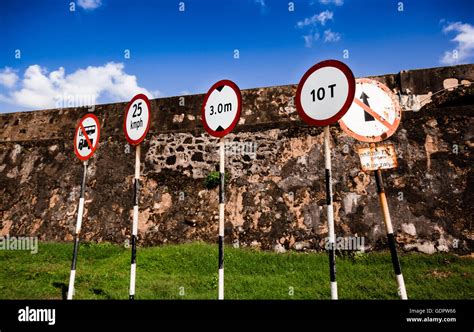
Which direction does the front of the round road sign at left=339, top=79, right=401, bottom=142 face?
toward the camera

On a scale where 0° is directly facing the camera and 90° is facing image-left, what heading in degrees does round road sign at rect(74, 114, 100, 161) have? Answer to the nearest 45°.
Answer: approximately 45°

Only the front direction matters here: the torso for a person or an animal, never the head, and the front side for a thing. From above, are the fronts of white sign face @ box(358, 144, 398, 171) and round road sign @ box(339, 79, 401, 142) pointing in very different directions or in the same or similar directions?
same or similar directions

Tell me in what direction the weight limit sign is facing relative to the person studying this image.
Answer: facing the viewer and to the left of the viewer

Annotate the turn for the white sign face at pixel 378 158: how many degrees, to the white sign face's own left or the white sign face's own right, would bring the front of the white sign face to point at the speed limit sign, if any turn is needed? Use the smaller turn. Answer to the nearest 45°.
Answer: approximately 90° to the white sign face's own right

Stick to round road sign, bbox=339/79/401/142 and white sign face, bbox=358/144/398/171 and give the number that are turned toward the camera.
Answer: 2

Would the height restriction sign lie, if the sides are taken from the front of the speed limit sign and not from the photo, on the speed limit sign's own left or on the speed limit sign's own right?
on the speed limit sign's own left

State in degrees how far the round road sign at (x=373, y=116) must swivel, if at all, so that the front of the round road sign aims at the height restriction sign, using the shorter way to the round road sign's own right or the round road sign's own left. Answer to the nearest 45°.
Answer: approximately 90° to the round road sign's own right

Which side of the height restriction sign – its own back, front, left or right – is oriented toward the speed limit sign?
right

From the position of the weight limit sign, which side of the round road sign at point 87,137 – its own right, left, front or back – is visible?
left

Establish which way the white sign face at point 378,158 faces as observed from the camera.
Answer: facing the viewer

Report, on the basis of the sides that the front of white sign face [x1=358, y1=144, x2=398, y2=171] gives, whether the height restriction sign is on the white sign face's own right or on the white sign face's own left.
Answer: on the white sign face's own right

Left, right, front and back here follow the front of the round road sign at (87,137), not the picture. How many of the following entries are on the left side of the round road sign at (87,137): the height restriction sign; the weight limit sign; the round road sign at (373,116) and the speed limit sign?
4

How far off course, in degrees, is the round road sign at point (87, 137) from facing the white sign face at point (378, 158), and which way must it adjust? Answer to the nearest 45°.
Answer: approximately 90° to its left

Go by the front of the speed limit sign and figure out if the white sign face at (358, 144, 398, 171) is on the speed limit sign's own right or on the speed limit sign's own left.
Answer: on the speed limit sign's own left
